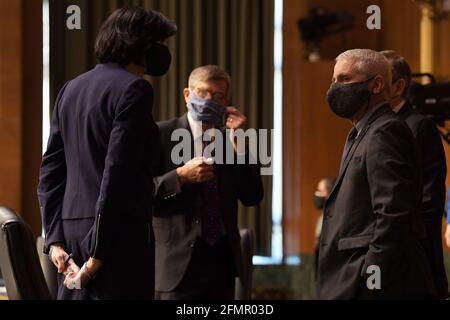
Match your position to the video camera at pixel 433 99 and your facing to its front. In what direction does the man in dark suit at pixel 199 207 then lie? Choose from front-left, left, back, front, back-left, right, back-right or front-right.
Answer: front-left

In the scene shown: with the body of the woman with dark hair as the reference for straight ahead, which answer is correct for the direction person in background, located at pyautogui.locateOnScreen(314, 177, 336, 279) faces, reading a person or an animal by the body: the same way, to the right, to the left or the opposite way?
the opposite way

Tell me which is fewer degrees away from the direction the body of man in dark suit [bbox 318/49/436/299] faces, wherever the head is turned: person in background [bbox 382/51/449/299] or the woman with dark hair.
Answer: the woman with dark hair

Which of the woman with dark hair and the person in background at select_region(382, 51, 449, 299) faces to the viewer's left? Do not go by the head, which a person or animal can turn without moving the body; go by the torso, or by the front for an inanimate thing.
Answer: the person in background

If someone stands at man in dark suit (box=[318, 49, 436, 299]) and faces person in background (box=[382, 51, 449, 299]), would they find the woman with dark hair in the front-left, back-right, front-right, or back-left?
back-left

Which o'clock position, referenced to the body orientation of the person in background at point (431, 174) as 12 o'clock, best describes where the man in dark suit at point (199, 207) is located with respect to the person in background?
The man in dark suit is roughly at 12 o'clock from the person in background.

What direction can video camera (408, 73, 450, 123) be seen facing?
to the viewer's left

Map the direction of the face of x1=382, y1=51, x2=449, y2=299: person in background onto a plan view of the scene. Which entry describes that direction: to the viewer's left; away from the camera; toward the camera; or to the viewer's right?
to the viewer's left

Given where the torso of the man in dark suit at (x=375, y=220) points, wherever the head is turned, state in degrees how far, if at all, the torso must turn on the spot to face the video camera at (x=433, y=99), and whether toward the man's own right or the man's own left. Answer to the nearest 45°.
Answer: approximately 135° to the man's own right

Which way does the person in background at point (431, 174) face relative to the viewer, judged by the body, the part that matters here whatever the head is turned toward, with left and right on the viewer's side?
facing to the left of the viewer
